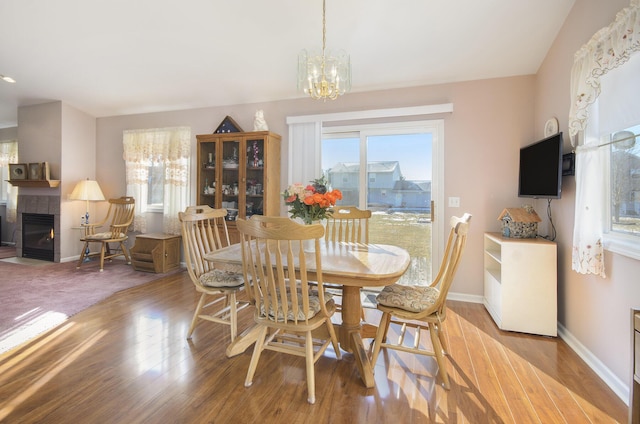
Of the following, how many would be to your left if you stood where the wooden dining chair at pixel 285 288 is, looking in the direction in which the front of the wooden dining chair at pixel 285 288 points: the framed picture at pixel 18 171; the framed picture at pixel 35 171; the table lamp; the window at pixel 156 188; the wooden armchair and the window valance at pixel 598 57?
5

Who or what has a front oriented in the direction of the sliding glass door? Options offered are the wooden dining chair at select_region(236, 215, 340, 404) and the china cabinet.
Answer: the wooden dining chair

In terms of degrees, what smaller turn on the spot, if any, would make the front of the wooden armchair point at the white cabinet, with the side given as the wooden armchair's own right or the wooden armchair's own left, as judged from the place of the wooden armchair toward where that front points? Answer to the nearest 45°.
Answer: approximately 90° to the wooden armchair's own left

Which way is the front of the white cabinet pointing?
to the viewer's left

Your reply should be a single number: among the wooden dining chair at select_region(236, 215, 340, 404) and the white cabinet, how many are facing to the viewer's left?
1

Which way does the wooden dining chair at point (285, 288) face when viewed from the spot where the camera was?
facing away from the viewer and to the right of the viewer

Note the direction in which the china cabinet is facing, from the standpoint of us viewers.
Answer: facing the viewer and to the left of the viewer

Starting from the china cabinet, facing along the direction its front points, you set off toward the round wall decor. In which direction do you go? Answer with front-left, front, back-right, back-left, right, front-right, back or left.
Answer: left

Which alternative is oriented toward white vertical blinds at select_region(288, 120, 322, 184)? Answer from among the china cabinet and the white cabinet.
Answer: the white cabinet

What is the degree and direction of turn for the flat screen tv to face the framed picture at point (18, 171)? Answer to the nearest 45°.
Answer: approximately 45° to its right

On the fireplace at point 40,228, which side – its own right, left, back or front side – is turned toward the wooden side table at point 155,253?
left
